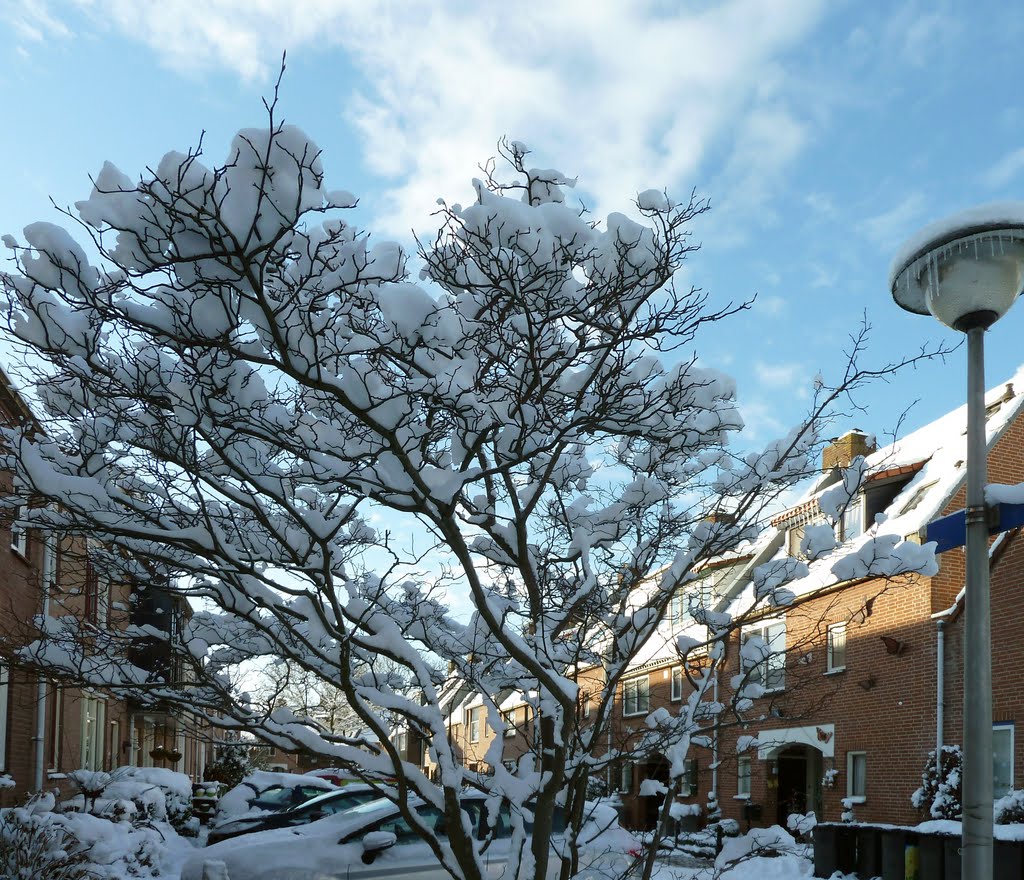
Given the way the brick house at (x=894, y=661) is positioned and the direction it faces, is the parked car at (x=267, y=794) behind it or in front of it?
in front

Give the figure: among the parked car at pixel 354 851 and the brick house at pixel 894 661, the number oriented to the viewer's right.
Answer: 0

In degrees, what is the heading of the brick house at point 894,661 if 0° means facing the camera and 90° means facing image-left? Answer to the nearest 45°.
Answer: approximately 45°

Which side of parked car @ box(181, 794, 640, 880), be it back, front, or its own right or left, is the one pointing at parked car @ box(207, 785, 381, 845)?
right

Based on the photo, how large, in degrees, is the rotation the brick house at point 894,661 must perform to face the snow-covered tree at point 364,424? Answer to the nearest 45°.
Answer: approximately 45° to its left

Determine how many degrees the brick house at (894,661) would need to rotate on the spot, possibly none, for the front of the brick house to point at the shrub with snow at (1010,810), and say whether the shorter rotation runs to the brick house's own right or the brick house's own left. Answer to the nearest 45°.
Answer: approximately 45° to the brick house's own left

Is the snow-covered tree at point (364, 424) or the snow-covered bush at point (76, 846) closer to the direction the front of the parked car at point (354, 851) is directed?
the snow-covered bush

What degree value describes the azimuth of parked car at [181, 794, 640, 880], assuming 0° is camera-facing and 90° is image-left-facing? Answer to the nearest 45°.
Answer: approximately 90°
